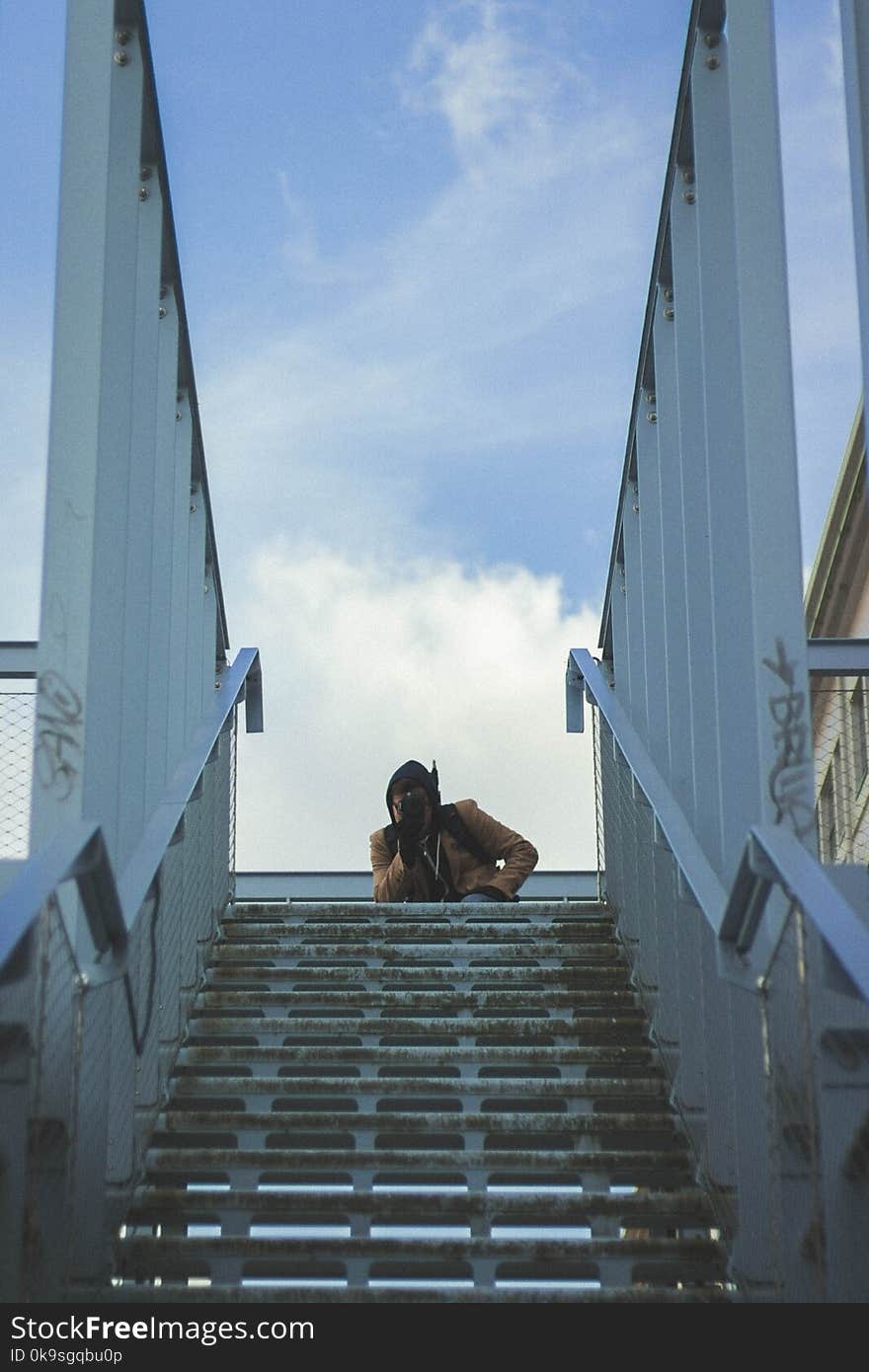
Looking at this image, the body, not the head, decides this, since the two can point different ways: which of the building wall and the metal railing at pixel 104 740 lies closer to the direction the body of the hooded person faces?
the metal railing

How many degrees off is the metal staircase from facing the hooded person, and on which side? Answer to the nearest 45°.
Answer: approximately 180°

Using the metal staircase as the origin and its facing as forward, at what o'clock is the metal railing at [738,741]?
The metal railing is roughly at 10 o'clock from the metal staircase.

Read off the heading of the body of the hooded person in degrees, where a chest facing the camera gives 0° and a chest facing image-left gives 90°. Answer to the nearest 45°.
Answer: approximately 0°
